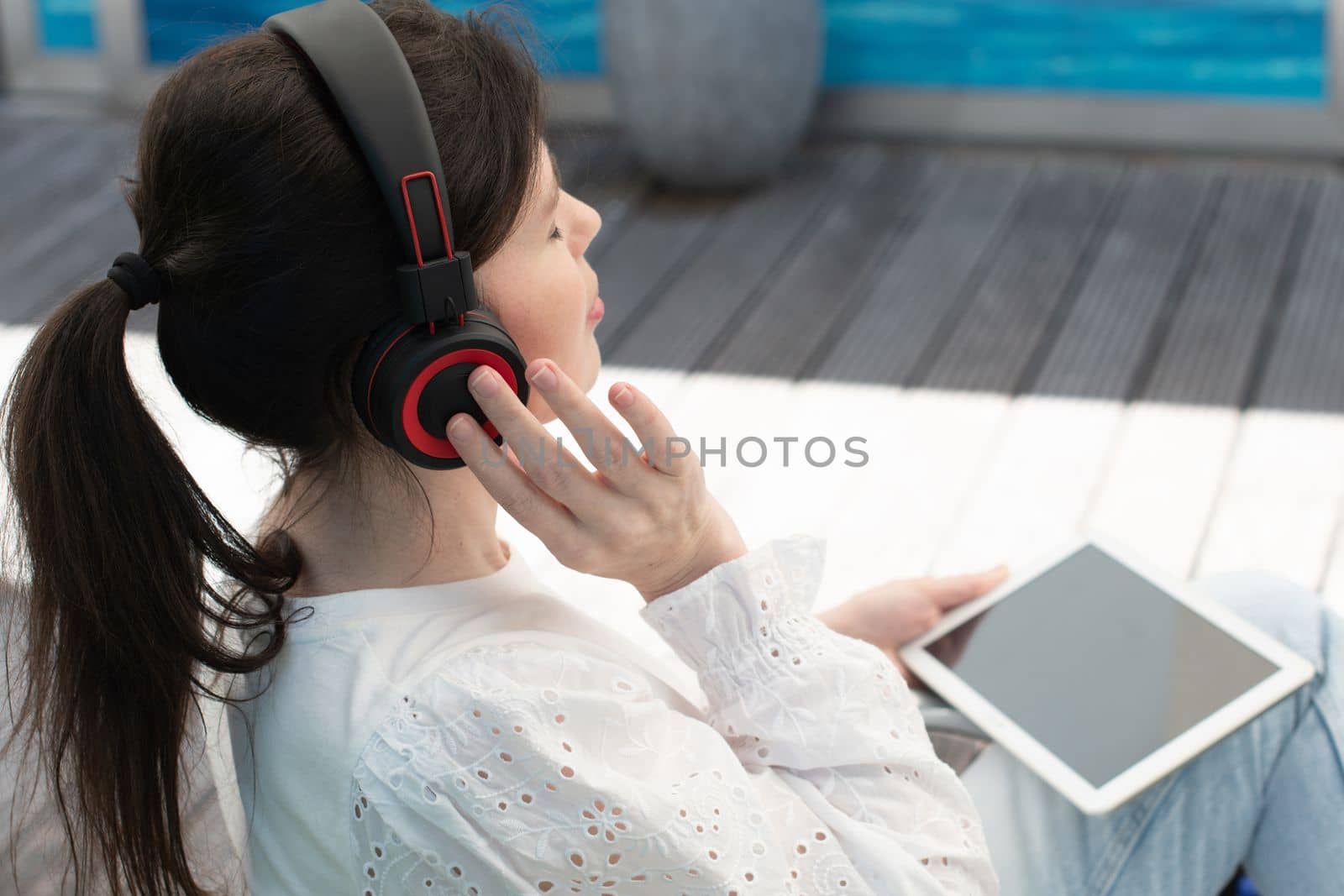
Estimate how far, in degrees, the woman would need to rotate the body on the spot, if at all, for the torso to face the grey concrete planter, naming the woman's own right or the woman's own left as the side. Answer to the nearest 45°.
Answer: approximately 45° to the woman's own left

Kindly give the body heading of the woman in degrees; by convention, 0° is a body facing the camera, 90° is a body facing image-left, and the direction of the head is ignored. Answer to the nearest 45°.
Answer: approximately 225°
